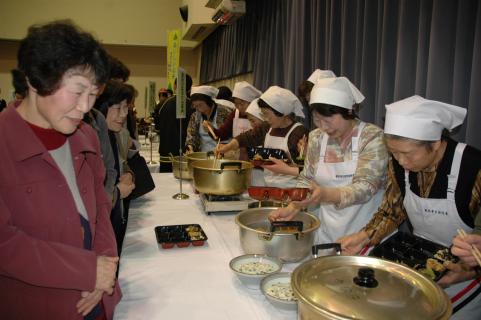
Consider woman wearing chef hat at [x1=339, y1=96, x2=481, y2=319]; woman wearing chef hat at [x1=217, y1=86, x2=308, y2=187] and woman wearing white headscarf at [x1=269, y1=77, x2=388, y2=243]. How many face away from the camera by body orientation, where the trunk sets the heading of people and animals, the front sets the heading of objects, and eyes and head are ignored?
0

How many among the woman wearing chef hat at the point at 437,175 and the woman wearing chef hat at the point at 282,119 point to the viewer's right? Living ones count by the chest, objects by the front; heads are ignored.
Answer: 0

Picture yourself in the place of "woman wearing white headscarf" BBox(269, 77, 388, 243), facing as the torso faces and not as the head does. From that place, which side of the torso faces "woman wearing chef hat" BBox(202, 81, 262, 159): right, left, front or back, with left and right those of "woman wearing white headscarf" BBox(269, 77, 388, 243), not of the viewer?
right

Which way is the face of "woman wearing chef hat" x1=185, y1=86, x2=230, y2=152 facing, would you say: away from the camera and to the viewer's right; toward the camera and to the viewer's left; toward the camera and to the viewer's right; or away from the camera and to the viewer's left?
toward the camera and to the viewer's left

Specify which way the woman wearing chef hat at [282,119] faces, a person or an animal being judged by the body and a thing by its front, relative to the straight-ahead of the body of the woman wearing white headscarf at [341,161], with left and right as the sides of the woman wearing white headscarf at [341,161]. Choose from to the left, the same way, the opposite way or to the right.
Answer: the same way

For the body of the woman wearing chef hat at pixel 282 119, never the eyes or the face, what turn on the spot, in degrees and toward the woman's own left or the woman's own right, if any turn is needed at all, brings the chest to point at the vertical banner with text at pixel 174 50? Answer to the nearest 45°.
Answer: approximately 90° to the woman's own right

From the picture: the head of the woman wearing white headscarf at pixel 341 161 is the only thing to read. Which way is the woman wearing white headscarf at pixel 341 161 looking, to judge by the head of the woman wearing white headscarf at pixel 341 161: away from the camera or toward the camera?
toward the camera

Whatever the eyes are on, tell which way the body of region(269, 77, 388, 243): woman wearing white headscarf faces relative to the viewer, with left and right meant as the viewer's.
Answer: facing the viewer and to the left of the viewer

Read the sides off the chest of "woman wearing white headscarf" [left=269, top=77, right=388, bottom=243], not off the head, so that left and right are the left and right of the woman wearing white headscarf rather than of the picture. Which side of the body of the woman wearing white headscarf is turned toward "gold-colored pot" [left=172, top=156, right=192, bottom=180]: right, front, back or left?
right

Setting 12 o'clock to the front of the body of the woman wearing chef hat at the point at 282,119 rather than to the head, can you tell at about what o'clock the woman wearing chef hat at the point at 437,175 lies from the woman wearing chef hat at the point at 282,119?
the woman wearing chef hat at the point at 437,175 is roughly at 10 o'clock from the woman wearing chef hat at the point at 282,119.

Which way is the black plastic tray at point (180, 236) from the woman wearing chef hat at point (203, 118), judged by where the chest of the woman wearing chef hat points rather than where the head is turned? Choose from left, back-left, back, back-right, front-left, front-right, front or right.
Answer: front-left

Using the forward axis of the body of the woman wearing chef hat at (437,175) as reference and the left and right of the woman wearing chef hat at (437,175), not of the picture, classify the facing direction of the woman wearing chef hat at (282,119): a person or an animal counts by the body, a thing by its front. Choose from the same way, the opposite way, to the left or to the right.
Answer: the same way

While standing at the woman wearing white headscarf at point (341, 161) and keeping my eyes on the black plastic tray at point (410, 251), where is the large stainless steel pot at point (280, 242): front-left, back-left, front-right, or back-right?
front-right

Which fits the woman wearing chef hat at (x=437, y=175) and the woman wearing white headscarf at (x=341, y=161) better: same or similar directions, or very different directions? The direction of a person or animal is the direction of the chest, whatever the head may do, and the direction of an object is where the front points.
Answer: same or similar directions

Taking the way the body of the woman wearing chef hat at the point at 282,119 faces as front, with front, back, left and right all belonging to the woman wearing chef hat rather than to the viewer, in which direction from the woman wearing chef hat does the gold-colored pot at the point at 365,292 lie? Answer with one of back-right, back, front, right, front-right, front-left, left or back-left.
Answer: front-left
